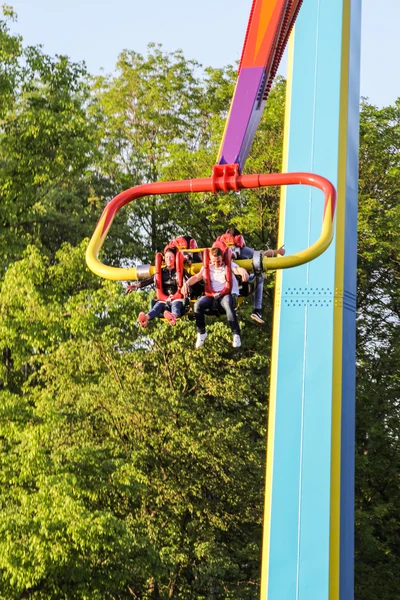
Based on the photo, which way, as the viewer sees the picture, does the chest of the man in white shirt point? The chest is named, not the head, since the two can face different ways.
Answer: toward the camera

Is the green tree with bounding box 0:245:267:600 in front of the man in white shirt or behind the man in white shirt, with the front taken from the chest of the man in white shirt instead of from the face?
behind

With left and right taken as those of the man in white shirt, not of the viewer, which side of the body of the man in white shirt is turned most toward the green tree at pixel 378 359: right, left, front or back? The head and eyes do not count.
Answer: back
